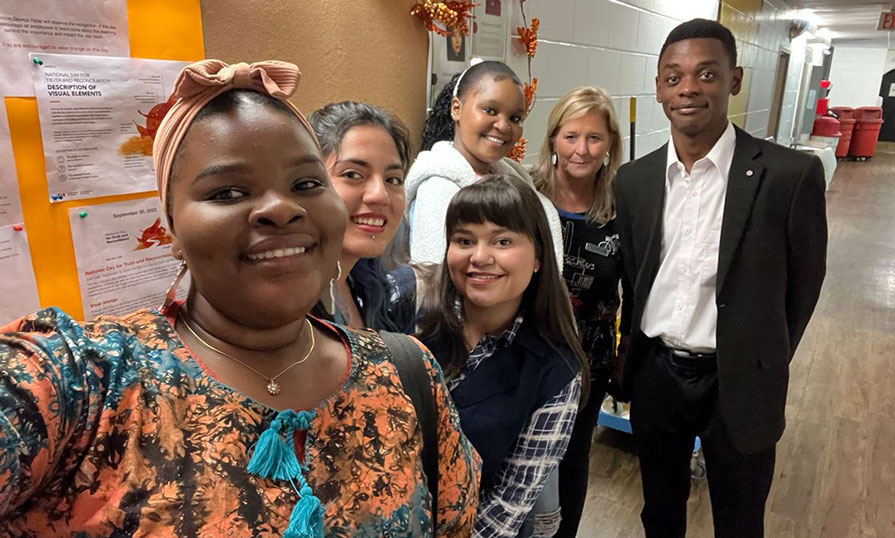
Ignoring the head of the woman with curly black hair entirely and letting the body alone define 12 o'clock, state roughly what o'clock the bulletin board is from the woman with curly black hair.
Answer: The bulletin board is roughly at 3 o'clock from the woman with curly black hair.

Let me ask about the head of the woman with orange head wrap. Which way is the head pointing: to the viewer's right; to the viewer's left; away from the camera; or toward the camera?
toward the camera

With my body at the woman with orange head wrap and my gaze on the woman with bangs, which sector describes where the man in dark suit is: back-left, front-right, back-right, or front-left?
front-right

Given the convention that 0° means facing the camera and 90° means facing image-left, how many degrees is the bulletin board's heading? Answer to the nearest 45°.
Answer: approximately 0°

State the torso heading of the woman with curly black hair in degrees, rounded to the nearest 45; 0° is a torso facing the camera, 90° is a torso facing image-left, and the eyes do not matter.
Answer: approximately 315°

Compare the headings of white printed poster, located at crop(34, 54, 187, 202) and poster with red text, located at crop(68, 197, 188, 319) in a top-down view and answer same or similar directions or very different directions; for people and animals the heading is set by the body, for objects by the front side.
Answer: same or similar directions

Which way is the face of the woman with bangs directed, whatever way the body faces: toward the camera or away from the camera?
toward the camera

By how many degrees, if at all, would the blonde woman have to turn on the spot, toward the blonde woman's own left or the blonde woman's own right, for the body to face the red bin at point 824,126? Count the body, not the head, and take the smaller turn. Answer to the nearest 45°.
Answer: approximately 180°

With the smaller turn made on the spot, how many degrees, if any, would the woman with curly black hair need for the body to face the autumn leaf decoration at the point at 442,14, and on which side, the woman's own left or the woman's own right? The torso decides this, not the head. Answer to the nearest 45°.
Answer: approximately 135° to the woman's own left

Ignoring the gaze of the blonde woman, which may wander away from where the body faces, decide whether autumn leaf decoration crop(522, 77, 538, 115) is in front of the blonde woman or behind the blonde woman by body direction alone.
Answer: behind

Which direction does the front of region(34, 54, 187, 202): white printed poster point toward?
toward the camera

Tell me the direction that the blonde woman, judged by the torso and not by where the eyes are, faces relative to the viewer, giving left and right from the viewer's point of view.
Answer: facing the viewer

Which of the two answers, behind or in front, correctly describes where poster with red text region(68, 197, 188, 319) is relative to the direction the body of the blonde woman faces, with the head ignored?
in front

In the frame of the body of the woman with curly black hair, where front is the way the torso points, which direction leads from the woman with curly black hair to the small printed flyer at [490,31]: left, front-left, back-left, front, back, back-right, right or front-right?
back-left

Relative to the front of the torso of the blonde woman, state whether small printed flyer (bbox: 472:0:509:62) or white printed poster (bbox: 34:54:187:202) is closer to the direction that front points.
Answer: the white printed poster

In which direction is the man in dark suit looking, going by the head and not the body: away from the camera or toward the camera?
toward the camera

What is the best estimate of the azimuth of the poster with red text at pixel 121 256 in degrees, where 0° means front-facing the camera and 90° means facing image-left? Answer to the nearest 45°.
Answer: approximately 0°
